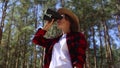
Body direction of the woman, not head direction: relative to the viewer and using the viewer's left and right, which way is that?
facing the viewer and to the left of the viewer
